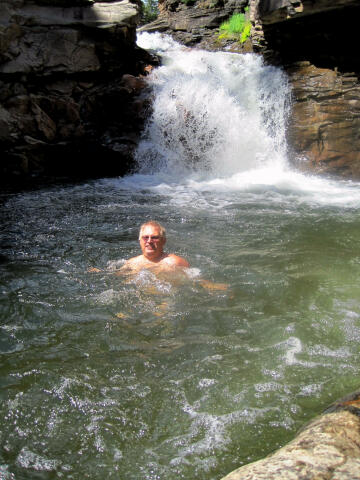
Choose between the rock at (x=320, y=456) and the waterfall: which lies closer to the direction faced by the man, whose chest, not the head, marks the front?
the rock

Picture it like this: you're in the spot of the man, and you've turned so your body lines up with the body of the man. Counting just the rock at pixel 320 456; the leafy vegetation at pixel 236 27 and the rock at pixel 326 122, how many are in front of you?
1

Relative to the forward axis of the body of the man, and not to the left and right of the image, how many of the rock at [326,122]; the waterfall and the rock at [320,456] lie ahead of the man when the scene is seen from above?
1

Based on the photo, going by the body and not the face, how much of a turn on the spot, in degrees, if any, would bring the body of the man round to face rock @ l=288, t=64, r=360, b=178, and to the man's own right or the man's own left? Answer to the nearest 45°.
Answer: approximately 135° to the man's own left

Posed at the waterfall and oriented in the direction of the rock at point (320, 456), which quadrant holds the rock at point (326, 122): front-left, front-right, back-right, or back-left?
front-left

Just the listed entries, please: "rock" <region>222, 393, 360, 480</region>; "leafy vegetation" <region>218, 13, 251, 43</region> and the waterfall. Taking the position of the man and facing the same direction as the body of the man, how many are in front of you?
1

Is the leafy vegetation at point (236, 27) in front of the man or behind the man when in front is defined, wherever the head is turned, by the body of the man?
behind

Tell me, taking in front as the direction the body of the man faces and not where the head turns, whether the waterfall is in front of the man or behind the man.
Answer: behind

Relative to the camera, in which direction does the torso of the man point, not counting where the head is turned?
toward the camera

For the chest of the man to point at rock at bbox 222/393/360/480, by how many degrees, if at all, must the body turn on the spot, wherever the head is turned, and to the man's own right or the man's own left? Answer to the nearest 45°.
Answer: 0° — they already face it
